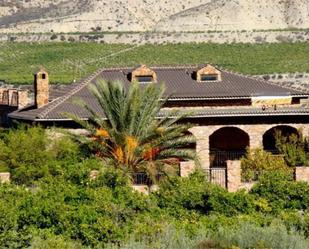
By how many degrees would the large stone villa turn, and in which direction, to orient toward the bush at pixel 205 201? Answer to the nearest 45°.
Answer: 0° — it already faces it

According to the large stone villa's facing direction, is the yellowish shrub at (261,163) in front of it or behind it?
in front

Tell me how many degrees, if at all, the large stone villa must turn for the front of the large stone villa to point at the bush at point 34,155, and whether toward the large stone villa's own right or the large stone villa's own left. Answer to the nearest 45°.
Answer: approximately 45° to the large stone villa's own right

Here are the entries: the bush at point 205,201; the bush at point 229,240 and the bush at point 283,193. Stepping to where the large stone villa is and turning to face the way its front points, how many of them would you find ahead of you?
3

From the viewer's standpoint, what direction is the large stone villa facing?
toward the camera

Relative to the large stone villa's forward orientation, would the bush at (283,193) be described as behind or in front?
in front

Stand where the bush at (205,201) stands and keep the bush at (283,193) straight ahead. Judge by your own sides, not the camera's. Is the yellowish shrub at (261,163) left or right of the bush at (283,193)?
left

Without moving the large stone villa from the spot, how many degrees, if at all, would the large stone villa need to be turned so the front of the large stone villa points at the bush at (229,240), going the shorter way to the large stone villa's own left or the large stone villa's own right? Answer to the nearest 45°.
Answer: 0° — it already faces it

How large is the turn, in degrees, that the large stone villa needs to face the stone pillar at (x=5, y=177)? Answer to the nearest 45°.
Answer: approximately 45° to its right
